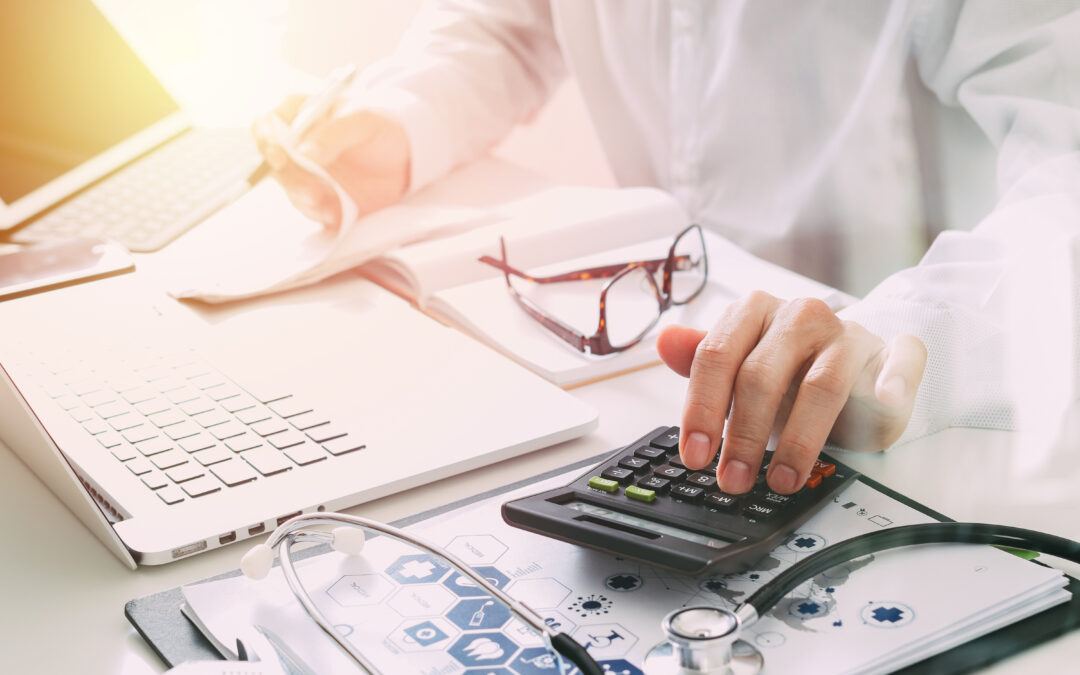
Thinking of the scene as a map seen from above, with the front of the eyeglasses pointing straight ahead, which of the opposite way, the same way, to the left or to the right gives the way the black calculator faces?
to the left

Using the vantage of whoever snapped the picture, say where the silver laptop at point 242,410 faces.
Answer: facing away from the viewer and to the right of the viewer

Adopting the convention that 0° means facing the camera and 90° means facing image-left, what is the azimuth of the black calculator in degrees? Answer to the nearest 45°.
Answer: approximately 225°

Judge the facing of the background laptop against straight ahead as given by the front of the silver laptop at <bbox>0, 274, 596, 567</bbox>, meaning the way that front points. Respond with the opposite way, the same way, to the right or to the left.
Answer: to the right

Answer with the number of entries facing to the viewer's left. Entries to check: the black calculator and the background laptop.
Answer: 0

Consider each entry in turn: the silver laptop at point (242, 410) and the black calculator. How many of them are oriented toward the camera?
0

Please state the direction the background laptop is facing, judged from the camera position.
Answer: facing the viewer and to the right of the viewer
